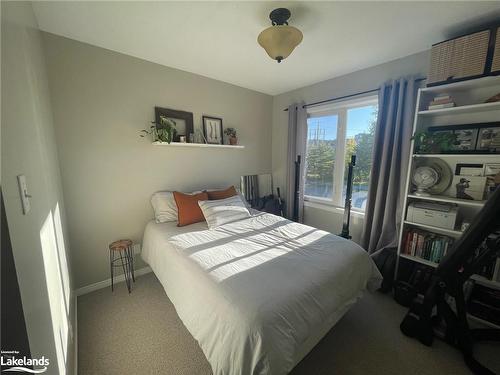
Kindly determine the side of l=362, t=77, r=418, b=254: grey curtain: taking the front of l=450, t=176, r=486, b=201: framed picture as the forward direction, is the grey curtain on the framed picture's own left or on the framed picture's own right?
on the framed picture's own right

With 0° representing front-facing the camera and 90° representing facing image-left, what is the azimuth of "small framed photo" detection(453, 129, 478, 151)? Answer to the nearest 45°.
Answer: approximately 45°

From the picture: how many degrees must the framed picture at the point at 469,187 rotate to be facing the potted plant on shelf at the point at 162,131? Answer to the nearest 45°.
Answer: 0° — it already faces it

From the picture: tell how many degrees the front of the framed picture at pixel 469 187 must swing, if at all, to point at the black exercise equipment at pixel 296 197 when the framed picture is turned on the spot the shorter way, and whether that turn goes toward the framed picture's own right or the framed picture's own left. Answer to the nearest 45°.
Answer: approximately 45° to the framed picture's own right

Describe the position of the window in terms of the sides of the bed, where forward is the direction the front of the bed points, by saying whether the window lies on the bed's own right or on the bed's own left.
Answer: on the bed's own left

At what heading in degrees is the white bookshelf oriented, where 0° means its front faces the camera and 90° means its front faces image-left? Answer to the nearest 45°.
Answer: approximately 45°

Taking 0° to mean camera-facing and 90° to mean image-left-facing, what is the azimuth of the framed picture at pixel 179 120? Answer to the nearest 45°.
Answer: approximately 315°

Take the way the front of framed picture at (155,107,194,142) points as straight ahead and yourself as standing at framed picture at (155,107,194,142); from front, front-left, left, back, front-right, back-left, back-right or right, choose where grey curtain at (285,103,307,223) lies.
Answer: front-left

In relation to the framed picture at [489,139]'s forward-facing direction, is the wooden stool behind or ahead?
ahead

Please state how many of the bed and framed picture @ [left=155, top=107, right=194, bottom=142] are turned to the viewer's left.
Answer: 0

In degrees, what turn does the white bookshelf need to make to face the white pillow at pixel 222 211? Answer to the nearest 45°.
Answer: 0° — it already faces it
